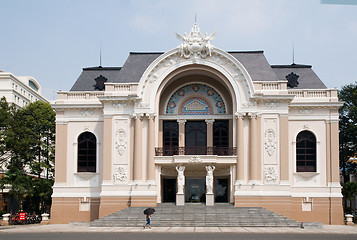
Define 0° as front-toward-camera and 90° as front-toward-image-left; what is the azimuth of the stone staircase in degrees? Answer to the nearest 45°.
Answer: approximately 0°
